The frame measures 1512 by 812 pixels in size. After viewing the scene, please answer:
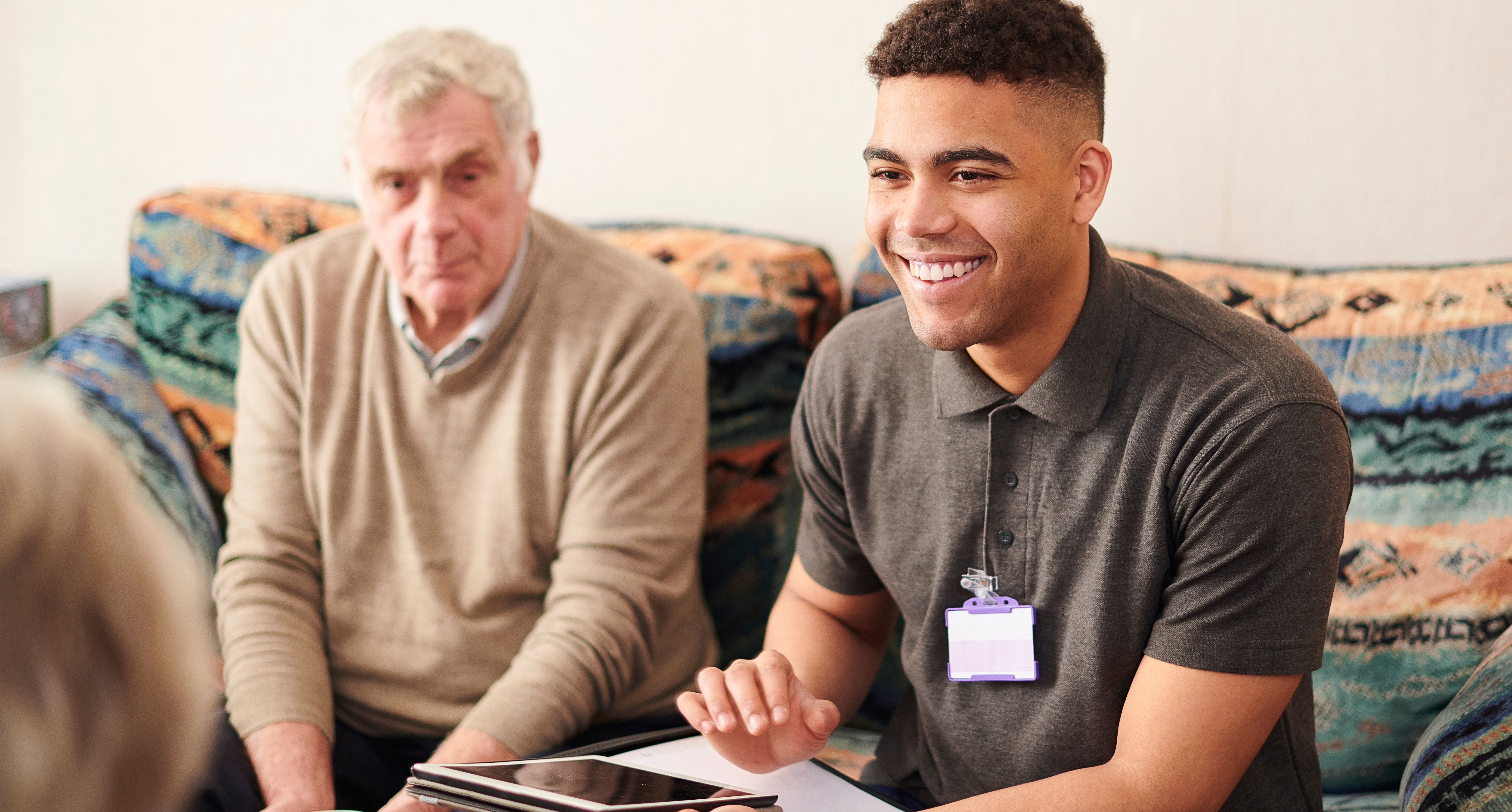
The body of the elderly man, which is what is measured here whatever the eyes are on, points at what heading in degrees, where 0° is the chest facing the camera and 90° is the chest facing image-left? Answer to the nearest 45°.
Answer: approximately 0°

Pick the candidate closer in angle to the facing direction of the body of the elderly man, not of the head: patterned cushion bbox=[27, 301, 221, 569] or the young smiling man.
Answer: the young smiling man

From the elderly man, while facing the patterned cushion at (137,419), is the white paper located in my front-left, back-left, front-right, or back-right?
back-left

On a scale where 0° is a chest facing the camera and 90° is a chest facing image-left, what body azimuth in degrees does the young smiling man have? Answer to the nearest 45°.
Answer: approximately 45°
